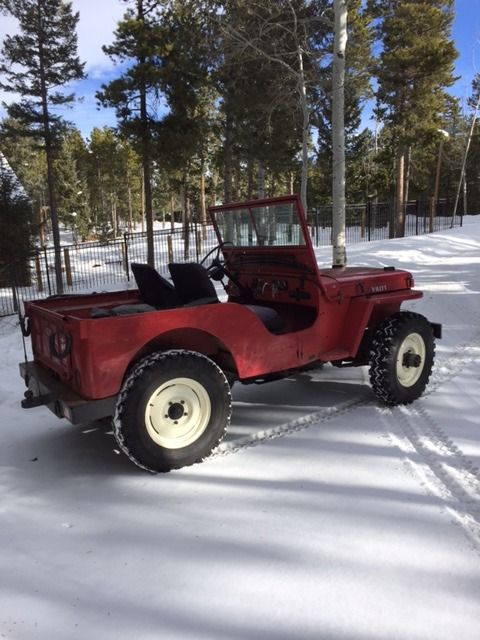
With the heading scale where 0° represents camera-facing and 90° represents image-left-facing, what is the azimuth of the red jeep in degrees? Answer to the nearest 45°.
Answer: approximately 225°

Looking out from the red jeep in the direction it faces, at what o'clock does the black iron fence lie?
The black iron fence is roughly at 10 o'clock from the red jeep.

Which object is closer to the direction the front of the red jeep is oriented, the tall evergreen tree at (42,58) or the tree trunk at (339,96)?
the tree trunk

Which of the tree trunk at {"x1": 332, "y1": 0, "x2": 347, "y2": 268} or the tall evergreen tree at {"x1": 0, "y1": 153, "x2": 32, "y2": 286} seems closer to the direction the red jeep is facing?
the tree trunk

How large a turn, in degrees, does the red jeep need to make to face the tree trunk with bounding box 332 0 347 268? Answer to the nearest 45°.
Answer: approximately 45° to its left

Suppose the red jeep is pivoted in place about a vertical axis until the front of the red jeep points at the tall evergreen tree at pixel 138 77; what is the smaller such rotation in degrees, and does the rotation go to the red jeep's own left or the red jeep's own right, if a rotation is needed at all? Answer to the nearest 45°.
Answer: approximately 45° to the red jeep's own left

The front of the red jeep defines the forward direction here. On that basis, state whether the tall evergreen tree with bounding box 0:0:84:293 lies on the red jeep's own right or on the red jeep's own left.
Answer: on the red jeep's own left

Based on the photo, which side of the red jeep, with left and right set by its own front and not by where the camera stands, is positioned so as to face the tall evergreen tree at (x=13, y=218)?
left
